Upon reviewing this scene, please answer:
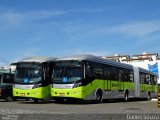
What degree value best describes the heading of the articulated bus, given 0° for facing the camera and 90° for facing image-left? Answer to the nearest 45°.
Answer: approximately 45°

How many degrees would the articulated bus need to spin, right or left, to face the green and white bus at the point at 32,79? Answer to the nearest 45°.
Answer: approximately 45° to its right

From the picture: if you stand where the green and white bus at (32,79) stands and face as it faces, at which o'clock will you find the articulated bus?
The articulated bus is roughly at 8 o'clock from the green and white bus.

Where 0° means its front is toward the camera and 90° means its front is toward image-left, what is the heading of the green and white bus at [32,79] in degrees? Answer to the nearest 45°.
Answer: approximately 45°
